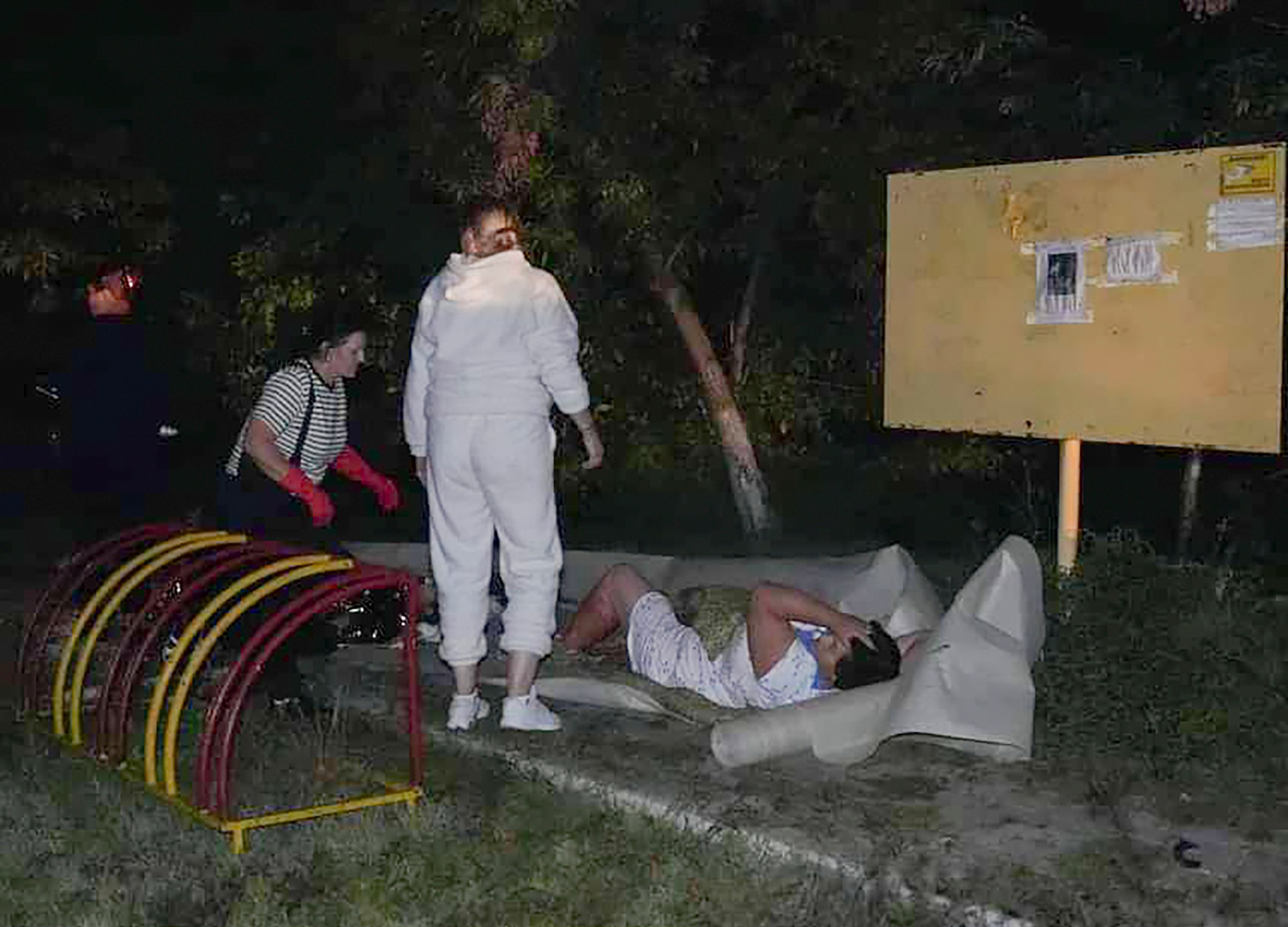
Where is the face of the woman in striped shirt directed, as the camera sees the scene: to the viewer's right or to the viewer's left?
to the viewer's right

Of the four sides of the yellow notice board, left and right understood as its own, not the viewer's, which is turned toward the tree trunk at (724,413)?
right

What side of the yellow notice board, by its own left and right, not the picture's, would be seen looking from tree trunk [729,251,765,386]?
right

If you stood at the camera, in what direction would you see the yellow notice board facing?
facing the viewer and to the left of the viewer

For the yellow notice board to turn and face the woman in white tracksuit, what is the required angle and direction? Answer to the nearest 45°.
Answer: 0° — it already faces them

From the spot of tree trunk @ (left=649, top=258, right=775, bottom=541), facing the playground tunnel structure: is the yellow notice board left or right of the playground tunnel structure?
left

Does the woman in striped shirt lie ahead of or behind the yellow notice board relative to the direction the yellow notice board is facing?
ahead
